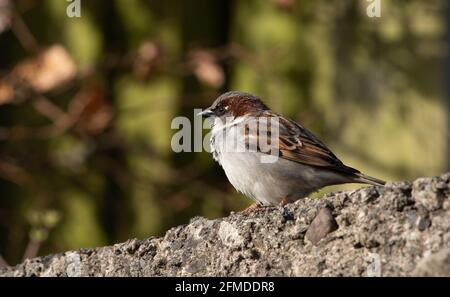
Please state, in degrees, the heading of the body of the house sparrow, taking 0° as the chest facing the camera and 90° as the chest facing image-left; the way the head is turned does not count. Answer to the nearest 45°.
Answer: approximately 90°
